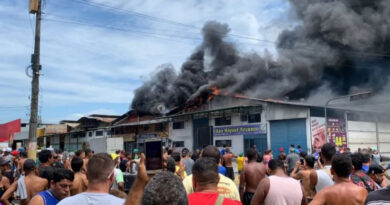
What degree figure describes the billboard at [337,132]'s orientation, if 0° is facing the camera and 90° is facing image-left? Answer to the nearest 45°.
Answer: approximately 0°

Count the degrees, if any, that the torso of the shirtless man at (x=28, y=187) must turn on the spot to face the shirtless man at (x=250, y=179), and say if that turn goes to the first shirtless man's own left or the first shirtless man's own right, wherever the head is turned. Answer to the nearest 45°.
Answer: approximately 90° to the first shirtless man's own right

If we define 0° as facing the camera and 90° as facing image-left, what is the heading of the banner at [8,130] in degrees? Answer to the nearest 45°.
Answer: approximately 315°

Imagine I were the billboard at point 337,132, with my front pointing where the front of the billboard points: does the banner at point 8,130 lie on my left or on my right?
on my right

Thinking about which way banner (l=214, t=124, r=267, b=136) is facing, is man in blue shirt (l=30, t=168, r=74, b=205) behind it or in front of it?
in front

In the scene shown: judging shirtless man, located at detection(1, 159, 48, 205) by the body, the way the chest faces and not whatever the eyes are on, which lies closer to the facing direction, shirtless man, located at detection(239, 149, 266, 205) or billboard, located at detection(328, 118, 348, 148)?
the billboard

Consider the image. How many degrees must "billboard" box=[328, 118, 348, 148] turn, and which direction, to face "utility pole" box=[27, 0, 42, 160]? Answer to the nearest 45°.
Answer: approximately 45° to its right

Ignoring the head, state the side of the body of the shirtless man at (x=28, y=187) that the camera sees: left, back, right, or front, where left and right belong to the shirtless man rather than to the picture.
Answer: back

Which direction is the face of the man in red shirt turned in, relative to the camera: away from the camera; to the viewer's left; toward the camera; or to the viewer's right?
away from the camera

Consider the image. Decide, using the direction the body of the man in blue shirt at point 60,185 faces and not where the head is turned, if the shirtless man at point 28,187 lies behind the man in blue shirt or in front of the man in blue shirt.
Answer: behind

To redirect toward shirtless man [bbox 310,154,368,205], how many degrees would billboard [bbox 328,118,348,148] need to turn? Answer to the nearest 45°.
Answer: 0° — it already faces them

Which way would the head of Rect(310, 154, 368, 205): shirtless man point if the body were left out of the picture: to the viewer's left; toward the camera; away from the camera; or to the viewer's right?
away from the camera

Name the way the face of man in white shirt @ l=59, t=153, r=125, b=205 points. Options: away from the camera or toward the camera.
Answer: away from the camera
